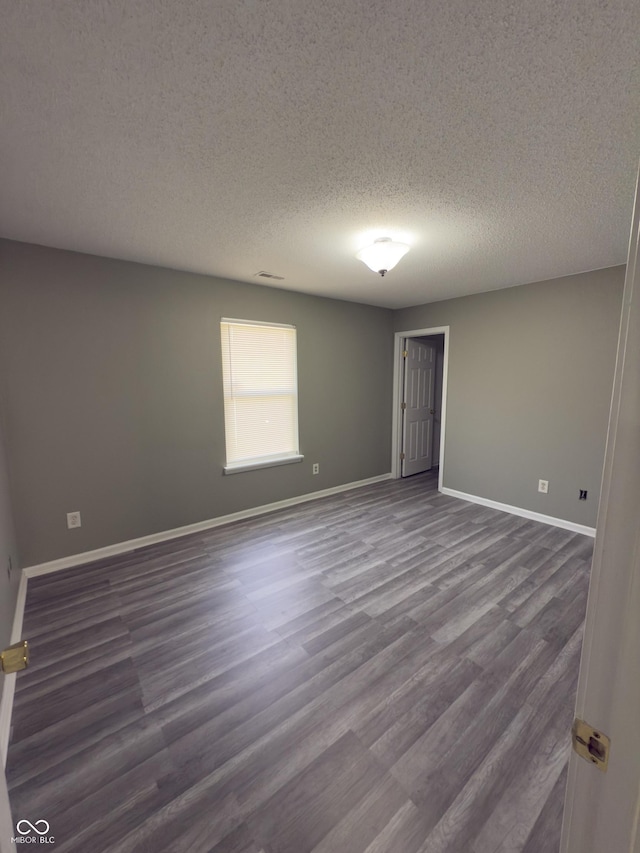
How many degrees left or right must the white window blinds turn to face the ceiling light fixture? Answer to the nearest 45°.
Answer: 0° — it already faces it

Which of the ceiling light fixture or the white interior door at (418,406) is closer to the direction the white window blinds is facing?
the ceiling light fixture

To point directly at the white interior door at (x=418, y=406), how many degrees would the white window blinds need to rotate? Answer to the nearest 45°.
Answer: approximately 90° to its left

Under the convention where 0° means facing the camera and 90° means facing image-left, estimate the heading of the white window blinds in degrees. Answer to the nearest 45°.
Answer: approximately 315°

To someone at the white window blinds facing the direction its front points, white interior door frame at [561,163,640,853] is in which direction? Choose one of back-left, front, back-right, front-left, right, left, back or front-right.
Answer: front-right
